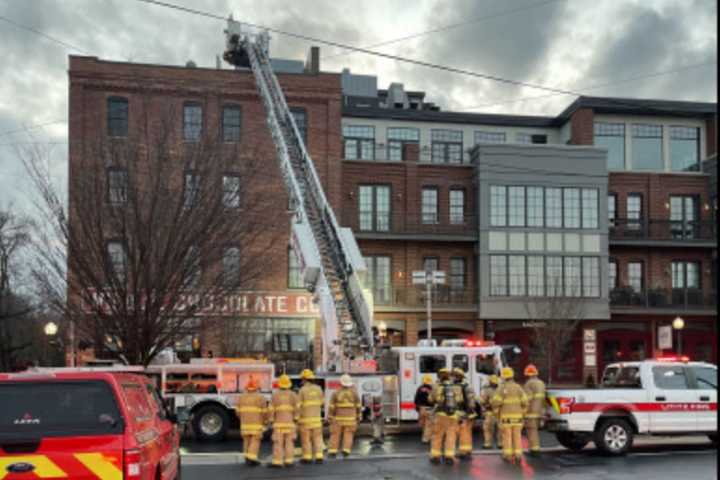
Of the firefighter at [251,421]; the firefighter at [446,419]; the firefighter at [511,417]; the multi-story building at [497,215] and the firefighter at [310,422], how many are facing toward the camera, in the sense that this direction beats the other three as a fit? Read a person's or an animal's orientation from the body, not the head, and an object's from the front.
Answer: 1

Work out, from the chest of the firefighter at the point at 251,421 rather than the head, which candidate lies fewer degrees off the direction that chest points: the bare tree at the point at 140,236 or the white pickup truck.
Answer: the bare tree

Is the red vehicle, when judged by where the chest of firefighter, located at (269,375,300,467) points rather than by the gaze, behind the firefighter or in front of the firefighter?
behind

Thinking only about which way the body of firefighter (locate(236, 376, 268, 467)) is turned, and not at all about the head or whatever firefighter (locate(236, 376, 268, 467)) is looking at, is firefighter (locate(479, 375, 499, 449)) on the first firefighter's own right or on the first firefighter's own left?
on the first firefighter's own right

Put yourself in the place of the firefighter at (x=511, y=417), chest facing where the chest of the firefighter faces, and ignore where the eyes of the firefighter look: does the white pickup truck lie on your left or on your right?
on your right

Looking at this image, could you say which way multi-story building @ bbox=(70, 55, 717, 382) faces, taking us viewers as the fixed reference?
facing the viewer

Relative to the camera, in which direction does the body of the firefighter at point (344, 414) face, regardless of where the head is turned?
away from the camera

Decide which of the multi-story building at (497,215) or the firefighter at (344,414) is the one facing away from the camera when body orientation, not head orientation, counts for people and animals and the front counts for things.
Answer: the firefighter

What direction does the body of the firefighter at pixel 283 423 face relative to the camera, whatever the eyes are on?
away from the camera

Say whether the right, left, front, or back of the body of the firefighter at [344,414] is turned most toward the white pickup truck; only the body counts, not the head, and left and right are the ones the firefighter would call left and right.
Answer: right

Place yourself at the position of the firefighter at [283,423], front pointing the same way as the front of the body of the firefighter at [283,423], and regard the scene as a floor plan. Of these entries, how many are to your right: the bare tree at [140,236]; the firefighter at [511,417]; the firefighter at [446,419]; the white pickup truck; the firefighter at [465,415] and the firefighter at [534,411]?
5

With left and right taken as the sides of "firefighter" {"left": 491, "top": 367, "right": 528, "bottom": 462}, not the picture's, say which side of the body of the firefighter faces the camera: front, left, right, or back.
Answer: back

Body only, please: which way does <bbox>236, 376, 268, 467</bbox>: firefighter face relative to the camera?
away from the camera

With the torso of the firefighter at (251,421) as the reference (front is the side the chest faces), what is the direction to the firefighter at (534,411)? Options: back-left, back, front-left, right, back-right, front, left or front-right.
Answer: right

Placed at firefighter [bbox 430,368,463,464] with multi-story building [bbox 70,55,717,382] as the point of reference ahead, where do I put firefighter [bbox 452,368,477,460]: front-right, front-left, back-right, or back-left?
front-right

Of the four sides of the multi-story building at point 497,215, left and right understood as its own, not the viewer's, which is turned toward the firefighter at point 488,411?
front

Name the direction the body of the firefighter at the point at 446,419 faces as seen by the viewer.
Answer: away from the camera

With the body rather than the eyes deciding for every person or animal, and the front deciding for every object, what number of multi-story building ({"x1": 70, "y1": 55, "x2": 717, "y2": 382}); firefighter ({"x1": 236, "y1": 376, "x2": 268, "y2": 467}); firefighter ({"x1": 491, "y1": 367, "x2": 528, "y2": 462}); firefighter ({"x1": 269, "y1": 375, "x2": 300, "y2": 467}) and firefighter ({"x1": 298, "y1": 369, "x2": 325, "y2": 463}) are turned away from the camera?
4

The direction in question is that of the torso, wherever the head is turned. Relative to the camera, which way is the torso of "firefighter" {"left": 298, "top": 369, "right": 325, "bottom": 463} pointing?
away from the camera

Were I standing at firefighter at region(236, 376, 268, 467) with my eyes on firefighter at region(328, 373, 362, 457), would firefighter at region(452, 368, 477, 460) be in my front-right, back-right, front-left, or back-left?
front-right
